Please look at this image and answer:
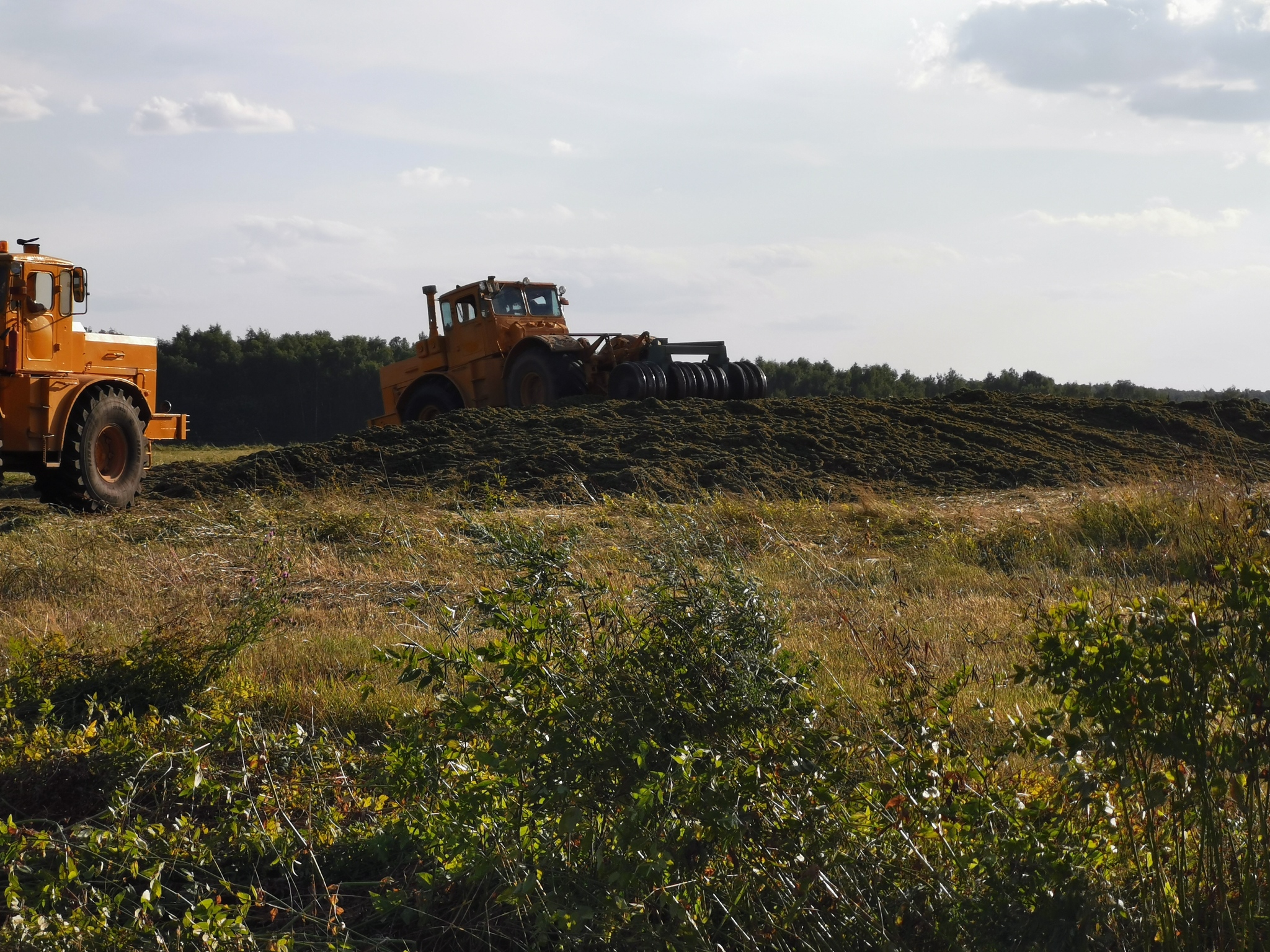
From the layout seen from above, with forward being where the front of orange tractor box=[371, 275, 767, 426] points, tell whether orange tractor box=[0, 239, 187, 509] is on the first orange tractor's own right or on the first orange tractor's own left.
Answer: on the first orange tractor's own left

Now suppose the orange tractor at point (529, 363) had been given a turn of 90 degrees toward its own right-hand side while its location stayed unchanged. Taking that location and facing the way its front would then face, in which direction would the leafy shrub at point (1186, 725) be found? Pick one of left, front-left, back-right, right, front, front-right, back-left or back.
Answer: back-right

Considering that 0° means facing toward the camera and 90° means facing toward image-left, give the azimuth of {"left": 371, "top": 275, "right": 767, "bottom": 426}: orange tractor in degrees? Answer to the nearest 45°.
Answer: approximately 135°

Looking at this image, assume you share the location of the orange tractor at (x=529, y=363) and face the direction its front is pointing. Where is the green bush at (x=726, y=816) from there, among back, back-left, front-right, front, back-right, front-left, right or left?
back-left
